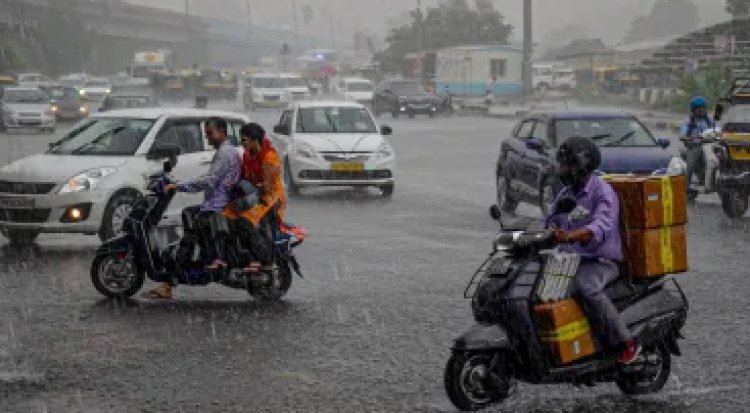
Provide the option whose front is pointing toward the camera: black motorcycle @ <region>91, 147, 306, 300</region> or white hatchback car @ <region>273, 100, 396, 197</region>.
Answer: the white hatchback car

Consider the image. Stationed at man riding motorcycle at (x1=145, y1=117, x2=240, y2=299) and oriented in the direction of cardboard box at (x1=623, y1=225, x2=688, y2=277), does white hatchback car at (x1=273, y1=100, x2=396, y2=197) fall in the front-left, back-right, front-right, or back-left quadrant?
back-left

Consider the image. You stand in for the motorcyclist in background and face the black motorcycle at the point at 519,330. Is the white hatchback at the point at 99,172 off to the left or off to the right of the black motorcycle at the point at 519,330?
right

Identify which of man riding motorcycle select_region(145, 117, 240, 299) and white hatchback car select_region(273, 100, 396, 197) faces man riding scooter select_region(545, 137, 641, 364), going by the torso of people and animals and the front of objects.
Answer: the white hatchback car

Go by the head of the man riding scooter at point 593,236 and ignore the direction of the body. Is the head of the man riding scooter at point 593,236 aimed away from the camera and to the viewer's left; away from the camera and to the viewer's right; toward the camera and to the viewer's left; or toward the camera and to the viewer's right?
toward the camera and to the viewer's left

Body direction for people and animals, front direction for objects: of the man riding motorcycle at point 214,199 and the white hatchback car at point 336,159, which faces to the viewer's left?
the man riding motorcycle

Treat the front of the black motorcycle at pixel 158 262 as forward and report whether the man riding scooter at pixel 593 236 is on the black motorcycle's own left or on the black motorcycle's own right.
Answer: on the black motorcycle's own left

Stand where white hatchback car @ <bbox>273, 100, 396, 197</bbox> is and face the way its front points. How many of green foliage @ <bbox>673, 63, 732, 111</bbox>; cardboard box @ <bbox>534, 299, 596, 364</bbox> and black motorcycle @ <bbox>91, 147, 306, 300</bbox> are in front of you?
2

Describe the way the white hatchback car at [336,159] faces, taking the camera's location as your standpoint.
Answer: facing the viewer

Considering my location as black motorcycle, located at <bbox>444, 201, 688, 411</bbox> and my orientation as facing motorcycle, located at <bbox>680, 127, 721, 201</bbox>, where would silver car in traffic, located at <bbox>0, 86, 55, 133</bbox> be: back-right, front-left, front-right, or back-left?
front-left

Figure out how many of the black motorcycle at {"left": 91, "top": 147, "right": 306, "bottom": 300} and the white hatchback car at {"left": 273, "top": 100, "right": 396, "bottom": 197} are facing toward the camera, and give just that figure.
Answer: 1

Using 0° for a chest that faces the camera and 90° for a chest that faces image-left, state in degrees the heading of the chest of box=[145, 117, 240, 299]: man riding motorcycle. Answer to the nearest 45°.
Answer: approximately 90°

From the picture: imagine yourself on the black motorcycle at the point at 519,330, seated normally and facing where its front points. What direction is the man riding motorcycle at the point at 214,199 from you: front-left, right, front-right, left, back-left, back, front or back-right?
right

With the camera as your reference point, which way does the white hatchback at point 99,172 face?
facing the viewer and to the left of the viewer
